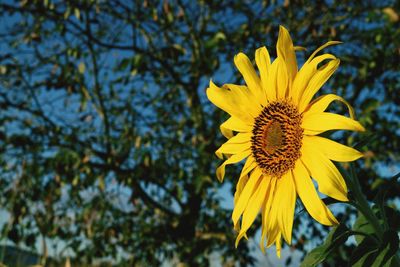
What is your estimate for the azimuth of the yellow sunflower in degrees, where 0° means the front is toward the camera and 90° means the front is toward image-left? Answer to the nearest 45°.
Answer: approximately 45°
